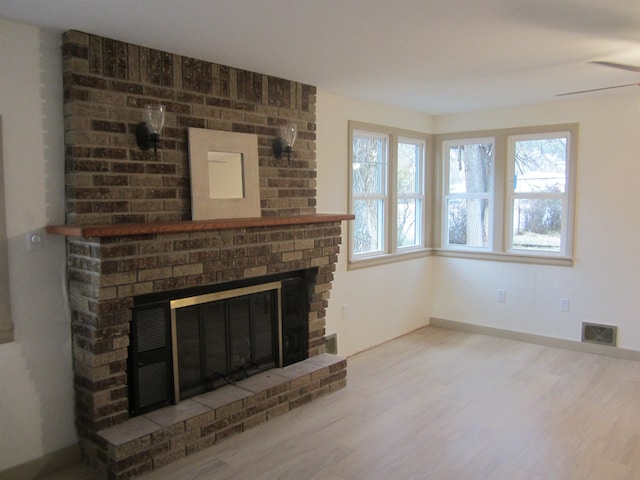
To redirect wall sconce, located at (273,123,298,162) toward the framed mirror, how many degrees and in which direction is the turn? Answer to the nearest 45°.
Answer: approximately 90° to its right

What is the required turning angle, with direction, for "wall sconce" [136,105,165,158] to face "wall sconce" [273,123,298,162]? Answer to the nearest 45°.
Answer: approximately 90° to its left

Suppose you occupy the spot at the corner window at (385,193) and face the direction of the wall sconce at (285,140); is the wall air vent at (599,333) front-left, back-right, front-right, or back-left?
back-left

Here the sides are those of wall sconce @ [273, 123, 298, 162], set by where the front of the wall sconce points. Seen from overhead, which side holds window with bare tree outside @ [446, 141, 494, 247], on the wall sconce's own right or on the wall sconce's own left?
on the wall sconce's own left

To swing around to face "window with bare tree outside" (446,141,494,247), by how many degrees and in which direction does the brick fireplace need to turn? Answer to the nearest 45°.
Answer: approximately 90° to its left

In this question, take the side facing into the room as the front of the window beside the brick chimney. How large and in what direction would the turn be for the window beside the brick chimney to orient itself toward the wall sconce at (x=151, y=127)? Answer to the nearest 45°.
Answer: approximately 90° to its right

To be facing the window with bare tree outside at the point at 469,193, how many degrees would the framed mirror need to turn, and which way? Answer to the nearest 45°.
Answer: approximately 90° to its left

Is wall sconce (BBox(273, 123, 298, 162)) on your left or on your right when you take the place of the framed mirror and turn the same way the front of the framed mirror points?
on your left

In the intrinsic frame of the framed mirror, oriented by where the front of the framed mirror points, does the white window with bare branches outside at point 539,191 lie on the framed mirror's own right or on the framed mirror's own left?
on the framed mirror's own left

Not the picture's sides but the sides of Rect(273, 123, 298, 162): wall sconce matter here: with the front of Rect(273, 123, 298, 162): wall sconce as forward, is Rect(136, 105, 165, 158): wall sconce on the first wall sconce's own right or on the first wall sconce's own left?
on the first wall sconce's own right

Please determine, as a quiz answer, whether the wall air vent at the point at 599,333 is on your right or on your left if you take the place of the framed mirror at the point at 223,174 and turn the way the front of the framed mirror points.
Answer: on your left

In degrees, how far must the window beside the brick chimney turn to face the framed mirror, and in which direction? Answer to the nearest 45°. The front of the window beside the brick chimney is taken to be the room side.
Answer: approximately 90° to its right

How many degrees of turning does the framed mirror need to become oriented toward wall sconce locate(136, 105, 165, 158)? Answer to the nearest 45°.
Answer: approximately 90° to its right

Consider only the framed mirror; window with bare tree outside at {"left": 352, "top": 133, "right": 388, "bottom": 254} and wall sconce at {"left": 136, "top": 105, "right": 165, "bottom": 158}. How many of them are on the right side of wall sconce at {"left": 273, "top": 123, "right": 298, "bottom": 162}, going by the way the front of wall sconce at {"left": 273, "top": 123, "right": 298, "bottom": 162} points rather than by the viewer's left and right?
2

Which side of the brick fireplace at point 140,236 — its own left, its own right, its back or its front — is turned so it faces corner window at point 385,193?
left
